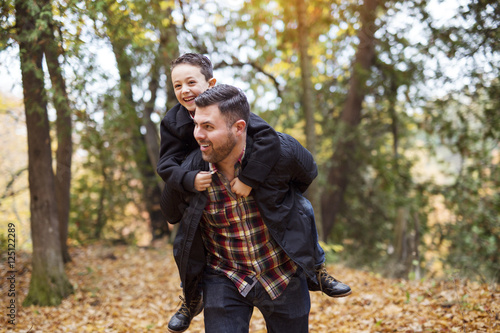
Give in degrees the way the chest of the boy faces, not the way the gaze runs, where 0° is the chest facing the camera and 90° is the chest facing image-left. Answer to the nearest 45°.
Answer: approximately 0°

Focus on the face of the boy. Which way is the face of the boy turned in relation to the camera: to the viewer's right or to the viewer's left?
to the viewer's left

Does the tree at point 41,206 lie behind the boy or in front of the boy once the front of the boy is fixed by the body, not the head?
behind
